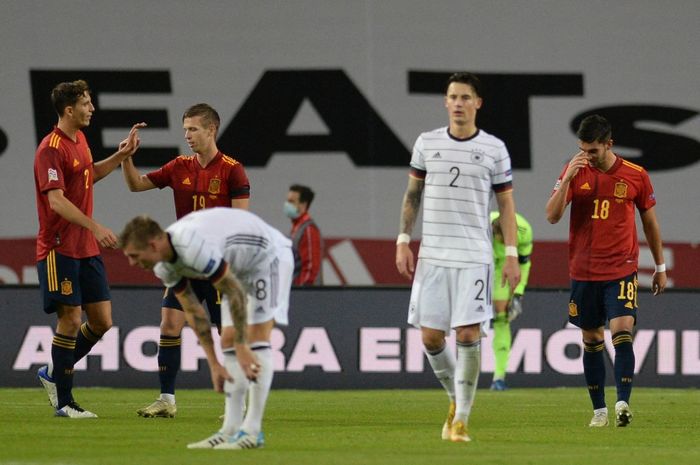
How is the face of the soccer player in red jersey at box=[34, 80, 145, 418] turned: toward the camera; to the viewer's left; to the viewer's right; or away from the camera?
to the viewer's right

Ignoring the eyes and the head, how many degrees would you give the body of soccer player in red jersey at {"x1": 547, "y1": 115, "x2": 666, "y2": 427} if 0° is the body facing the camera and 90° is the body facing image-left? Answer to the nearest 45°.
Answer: approximately 0°

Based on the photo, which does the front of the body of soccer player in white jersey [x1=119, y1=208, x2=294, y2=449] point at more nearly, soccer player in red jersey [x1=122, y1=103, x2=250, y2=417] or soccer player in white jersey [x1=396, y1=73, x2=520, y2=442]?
the soccer player in red jersey

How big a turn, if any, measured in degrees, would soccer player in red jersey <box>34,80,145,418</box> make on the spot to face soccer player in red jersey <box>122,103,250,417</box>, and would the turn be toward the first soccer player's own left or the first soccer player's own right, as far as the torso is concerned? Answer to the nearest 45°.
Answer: approximately 45° to the first soccer player's own left

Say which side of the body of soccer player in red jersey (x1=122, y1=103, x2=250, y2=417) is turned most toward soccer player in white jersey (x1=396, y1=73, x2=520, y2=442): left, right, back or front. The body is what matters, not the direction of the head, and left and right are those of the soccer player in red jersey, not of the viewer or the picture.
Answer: left

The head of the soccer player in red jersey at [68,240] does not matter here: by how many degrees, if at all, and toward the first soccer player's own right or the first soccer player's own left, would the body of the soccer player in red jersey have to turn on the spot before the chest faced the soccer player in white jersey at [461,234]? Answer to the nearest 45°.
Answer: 0° — they already face them

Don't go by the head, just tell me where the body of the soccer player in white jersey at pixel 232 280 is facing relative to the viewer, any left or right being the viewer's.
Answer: facing to the left of the viewer
